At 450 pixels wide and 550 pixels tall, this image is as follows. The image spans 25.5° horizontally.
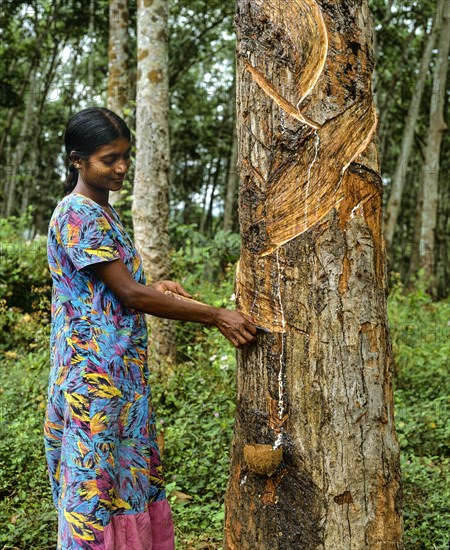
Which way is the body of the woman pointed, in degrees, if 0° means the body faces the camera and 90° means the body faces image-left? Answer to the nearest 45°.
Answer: approximately 270°

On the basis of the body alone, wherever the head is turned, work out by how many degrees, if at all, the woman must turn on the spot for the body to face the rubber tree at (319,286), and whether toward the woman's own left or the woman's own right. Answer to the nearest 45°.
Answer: approximately 45° to the woman's own right

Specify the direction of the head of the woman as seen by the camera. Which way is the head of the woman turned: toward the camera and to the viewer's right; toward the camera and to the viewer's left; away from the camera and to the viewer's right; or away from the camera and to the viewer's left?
toward the camera and to the viewer's right
